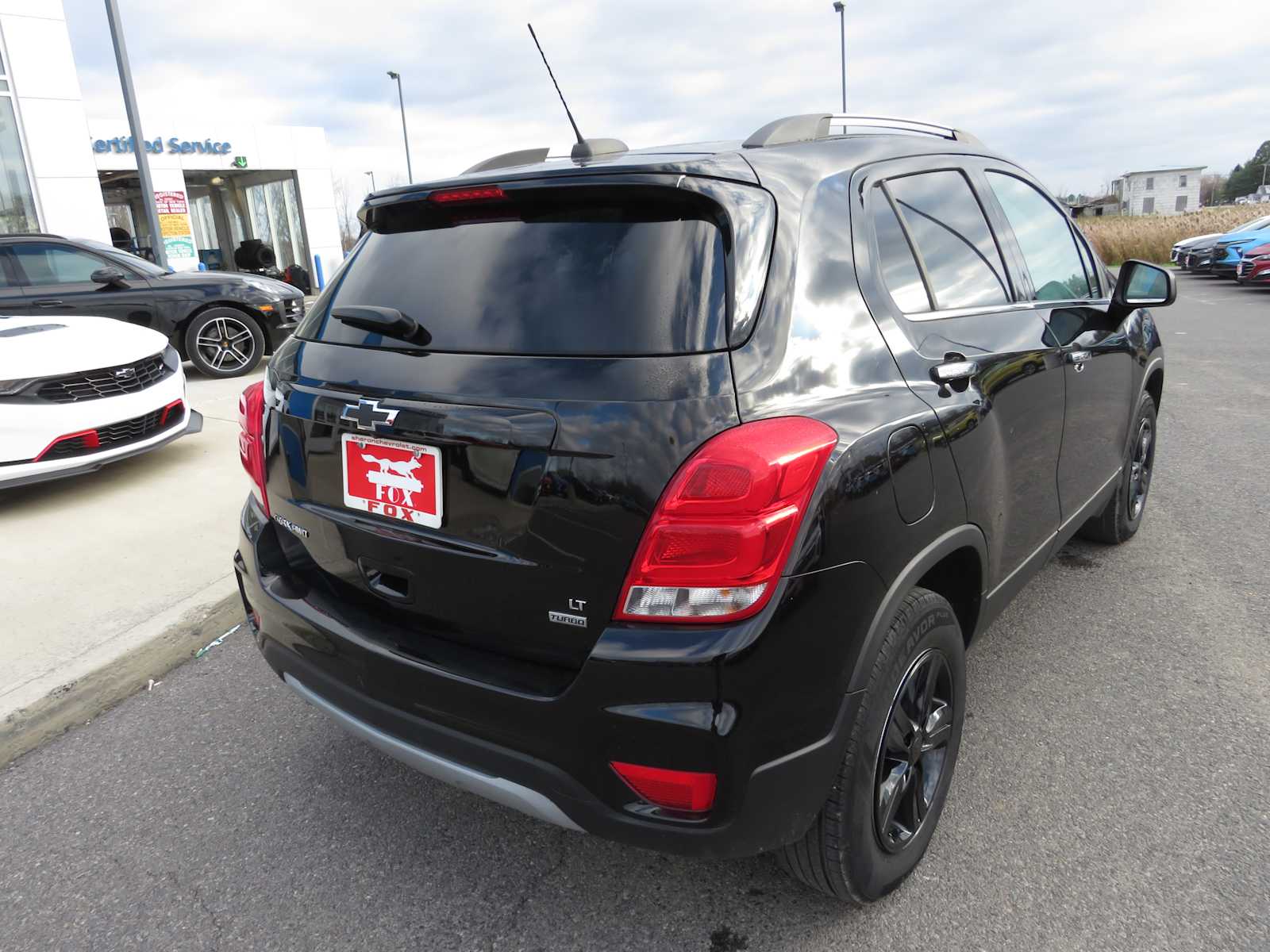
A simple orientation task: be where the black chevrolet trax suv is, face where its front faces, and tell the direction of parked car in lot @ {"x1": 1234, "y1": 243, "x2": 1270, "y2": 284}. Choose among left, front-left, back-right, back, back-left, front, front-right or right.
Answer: front

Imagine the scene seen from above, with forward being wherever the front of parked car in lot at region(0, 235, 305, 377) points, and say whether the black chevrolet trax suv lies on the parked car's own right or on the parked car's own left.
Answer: on the parked car's own right

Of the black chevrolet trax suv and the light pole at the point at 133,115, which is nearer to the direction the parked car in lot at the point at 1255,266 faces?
the light pole

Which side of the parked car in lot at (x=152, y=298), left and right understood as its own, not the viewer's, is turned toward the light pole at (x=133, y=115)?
left

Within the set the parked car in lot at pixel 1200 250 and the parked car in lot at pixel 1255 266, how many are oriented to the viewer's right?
0

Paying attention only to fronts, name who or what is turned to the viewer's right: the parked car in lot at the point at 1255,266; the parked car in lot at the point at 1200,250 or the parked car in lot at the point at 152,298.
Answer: the parked car in lot at the point at 152,298

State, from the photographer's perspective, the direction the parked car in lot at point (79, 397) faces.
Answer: facing the viewer and to the right of the viewer

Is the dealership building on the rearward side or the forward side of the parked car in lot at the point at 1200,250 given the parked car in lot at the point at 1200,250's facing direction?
on the forward side

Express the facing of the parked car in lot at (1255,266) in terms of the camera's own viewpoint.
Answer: facing the viewer and to the left of the viewer

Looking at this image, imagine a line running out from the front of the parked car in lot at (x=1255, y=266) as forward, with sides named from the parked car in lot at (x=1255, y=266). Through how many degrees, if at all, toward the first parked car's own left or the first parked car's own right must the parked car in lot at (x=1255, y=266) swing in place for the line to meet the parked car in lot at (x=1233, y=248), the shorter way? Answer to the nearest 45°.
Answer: approximately 135° to the first parked car's own right

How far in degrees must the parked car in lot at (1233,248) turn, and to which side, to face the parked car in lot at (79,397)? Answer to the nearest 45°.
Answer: approximately 45° to its left

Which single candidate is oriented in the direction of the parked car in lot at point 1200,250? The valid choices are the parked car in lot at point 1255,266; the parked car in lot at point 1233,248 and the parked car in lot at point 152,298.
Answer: the parked car in lot at point 152,298

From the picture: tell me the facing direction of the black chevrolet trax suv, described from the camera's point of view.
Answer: facing away from the viewer and to the right of the viewer

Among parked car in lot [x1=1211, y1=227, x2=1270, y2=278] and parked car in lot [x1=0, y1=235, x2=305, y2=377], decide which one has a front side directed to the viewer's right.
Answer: parked car in lot [x1=0, y1=235, x2=305, y2=377]

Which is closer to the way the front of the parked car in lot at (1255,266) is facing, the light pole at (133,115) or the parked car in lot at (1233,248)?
the light pole

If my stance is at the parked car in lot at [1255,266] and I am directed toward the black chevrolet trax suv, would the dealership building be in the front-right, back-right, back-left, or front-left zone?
front-right

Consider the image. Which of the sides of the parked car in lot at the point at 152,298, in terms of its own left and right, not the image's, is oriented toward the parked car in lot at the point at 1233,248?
front

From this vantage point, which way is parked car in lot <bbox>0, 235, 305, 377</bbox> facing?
to the viewer's right

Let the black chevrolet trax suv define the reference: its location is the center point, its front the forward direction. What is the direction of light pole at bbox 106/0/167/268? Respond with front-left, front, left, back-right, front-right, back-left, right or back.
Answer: left
